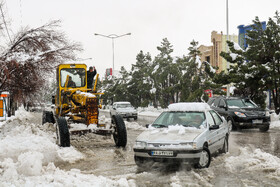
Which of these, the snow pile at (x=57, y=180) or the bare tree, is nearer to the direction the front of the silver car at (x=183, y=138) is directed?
the snow pile

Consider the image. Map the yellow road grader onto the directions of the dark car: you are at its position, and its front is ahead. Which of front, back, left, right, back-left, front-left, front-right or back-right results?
right

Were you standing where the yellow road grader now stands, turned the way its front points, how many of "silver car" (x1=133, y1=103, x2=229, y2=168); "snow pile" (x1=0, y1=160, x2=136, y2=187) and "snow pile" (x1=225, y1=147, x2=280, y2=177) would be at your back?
0

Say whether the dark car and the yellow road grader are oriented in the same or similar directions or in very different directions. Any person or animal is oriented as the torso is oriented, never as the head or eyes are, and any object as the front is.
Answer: same or similar directions

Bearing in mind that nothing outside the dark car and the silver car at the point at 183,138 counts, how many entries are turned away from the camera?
0

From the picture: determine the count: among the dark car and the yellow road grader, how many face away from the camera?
0

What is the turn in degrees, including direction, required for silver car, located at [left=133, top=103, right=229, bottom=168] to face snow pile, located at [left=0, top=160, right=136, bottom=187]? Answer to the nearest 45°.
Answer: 0° — it already faces it

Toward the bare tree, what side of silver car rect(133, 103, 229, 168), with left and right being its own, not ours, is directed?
right

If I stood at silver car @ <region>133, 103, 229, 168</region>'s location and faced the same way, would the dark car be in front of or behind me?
behind

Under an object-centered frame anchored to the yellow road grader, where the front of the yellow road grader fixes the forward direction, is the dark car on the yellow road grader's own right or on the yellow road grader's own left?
on the yellow road grader's own left
